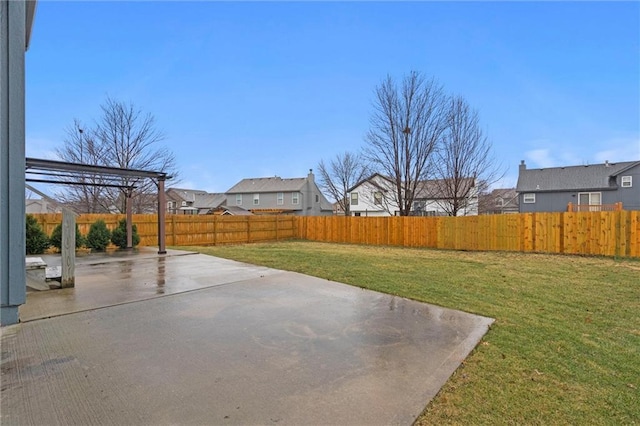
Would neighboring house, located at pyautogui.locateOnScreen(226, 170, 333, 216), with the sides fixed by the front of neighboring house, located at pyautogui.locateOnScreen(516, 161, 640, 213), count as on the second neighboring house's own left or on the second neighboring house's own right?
on the second neighboring house's own left

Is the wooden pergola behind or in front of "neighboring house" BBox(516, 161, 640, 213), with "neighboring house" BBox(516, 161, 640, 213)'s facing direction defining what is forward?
behind

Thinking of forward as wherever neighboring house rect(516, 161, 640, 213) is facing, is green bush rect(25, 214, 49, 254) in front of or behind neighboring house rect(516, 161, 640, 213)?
behind

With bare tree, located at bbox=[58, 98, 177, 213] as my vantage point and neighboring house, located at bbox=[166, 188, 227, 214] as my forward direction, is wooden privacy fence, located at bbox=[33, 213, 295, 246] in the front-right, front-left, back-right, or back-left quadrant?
back-right

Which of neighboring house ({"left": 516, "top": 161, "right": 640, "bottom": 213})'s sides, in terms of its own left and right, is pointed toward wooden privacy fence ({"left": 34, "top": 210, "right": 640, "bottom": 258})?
back

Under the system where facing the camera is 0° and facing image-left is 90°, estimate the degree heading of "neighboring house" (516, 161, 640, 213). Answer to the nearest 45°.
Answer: approximately 180°

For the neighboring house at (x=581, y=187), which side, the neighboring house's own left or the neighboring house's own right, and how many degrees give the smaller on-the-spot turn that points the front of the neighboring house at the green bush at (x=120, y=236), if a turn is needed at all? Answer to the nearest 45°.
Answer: approximately 135° to the neighboring house's own left

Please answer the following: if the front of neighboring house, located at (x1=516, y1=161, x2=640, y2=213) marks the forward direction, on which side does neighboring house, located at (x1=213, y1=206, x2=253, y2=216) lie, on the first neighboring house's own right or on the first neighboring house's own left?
on the first neighboring house's own left

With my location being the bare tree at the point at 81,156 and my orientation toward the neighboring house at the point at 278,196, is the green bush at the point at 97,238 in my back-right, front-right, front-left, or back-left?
back-right

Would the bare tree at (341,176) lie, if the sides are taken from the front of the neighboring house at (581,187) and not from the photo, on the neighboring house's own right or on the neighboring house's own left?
on the neighboring house's own left

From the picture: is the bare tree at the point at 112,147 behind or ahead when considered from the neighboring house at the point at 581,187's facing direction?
behind

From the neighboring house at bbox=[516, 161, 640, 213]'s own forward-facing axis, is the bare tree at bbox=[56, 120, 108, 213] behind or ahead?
behind
